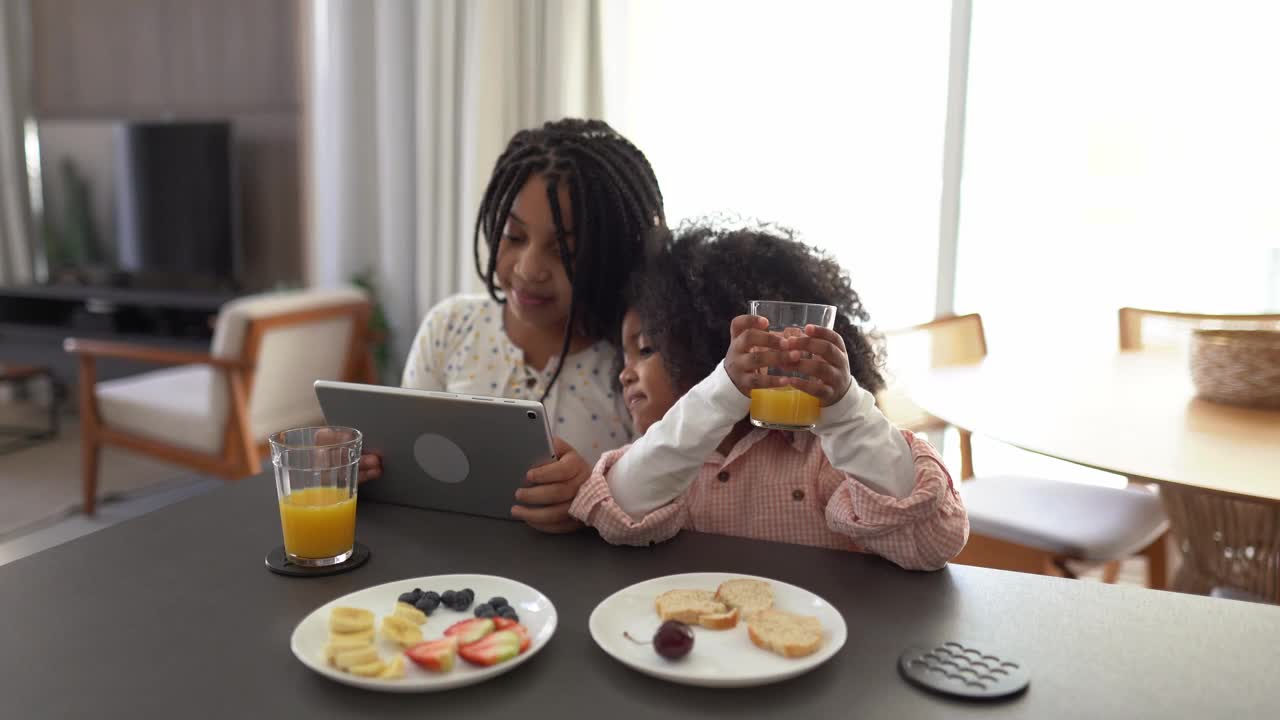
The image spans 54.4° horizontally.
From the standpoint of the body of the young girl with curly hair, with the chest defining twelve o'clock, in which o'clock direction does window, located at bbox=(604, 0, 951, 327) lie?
The window is roughly at 6 o'clock from the young girl with curly hair.

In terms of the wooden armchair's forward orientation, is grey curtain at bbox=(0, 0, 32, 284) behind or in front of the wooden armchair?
in front

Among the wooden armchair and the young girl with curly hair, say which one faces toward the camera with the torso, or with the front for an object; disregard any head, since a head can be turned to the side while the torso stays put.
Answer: the young girl with curly hair

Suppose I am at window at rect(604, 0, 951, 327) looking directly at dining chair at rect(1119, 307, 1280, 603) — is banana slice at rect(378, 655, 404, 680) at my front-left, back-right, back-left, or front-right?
front-right

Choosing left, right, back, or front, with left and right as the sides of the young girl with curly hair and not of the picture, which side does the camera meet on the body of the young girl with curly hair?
front

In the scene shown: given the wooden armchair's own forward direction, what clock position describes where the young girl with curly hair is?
The young girl with curly hair is roughly at 7 o'clock from the wooden armchair.

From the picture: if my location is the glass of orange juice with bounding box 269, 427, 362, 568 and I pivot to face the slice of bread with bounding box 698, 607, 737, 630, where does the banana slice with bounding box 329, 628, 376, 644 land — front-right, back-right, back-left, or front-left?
front-right

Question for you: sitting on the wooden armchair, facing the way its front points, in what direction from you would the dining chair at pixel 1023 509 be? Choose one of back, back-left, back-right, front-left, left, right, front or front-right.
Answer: back

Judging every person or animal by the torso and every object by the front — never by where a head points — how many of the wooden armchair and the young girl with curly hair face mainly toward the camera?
1
